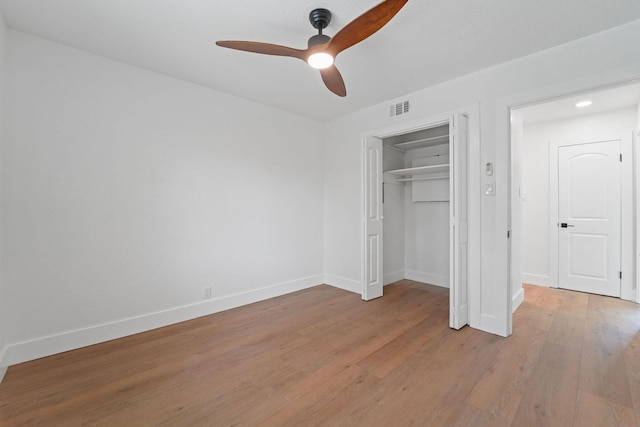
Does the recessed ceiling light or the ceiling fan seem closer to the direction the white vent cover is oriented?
the ceiling fan

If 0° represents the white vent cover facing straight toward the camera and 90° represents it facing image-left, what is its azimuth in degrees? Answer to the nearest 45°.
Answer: approximately 45°

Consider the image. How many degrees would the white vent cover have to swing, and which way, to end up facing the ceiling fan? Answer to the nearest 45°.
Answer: approximately 45° to its left

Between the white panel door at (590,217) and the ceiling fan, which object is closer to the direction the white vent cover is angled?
the ceiling fan

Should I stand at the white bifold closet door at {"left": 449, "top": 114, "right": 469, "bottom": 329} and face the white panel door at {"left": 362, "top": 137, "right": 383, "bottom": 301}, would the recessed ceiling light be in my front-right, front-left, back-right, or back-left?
back-right

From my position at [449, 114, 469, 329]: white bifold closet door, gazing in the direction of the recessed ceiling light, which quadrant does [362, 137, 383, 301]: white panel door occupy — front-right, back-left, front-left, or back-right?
back-left

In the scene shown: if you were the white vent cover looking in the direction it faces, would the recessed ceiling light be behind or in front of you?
behind
